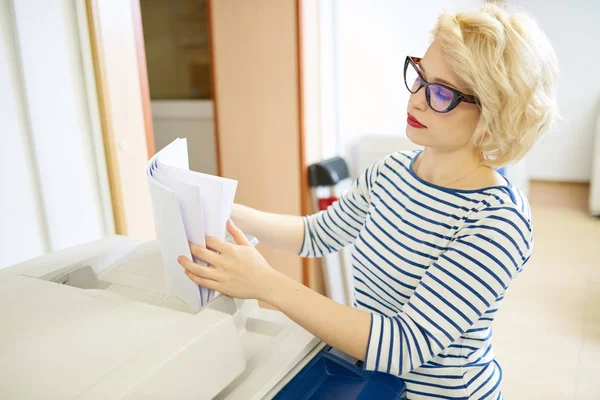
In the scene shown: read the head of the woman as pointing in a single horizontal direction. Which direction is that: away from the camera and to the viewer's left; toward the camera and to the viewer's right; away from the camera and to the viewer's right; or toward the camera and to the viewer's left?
toward the camera and to the viewer's left

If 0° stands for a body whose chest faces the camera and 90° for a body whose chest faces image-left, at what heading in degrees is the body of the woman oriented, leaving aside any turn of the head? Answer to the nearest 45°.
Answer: approximately 45°
